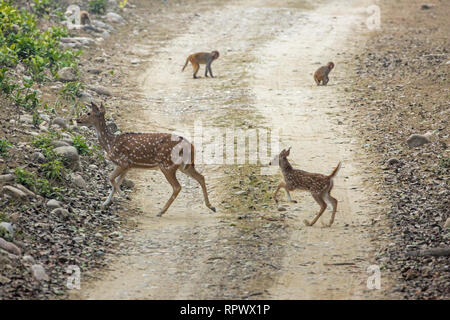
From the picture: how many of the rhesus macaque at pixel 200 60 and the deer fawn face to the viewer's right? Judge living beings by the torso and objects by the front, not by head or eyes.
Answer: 1

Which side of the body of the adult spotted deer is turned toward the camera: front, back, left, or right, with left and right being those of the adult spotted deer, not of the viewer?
left

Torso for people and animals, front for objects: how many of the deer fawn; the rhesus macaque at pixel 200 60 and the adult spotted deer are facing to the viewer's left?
2

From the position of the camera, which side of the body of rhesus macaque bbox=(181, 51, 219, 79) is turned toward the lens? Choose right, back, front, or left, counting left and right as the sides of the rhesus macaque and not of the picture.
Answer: right

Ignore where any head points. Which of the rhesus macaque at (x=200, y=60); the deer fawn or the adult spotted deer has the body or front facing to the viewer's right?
the rhesus macaque

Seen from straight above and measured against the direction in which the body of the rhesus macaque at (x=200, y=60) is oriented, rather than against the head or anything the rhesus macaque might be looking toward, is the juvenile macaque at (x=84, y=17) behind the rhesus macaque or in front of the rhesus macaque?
behind

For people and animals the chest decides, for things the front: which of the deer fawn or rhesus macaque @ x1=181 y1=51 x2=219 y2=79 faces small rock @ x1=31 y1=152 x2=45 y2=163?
the deer fawn

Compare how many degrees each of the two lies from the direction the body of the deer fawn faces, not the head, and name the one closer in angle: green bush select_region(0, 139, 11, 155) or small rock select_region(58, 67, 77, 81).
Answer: the green bush

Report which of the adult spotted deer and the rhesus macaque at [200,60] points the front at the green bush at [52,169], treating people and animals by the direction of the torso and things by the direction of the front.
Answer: the adult spotted deer

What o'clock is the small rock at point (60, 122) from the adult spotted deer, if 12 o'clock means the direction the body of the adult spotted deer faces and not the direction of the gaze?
The small rock is roughly at 2 o'clock from the adult spotted deer.

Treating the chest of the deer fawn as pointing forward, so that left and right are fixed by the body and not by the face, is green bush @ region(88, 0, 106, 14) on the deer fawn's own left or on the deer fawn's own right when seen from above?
on the deer fawn's own right

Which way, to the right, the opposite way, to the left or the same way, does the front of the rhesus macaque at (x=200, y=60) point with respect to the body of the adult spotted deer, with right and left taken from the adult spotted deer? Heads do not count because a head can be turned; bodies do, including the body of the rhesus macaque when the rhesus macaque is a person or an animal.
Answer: the opposite way

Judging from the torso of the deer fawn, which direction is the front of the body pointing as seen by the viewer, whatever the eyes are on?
to the viewer's left
